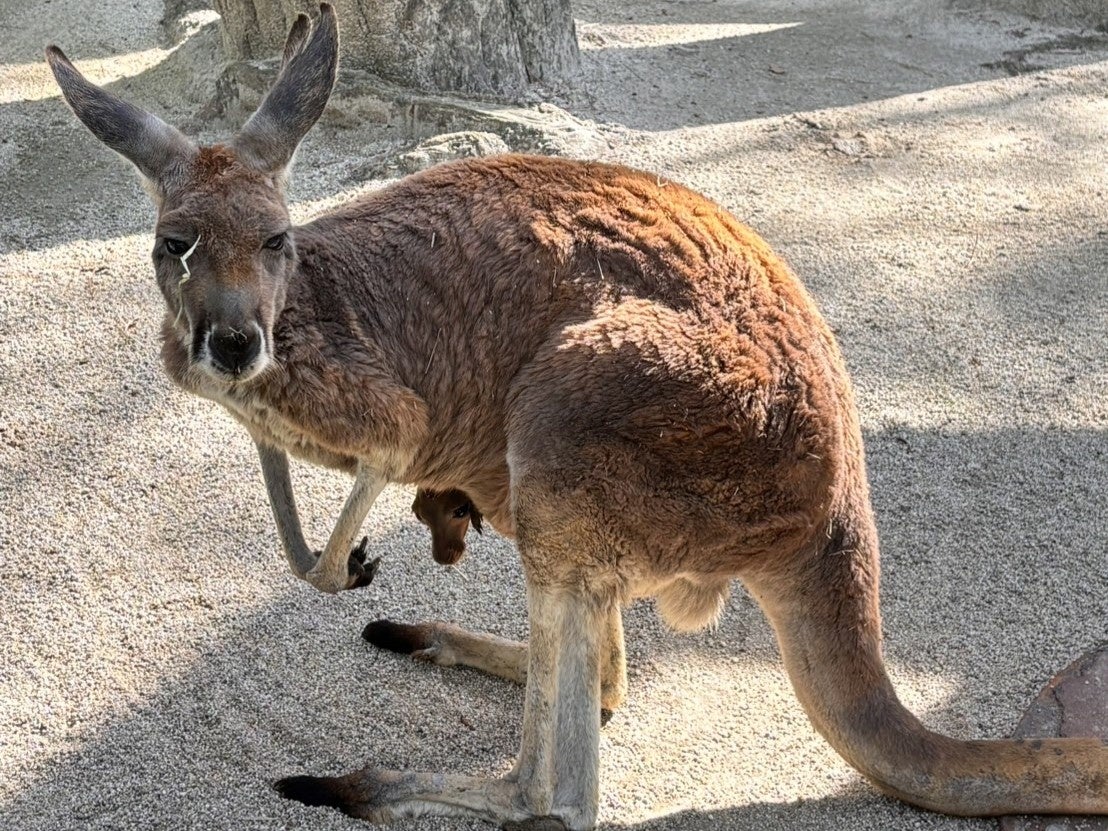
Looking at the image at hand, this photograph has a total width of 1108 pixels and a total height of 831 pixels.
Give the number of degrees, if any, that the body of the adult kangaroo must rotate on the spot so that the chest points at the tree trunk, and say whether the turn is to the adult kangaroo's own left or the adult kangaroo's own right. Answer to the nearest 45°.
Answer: approximately 90° to the adult kangaroo's own right

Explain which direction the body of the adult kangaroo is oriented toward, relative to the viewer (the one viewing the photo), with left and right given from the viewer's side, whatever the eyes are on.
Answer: facing to the left of the viewer
